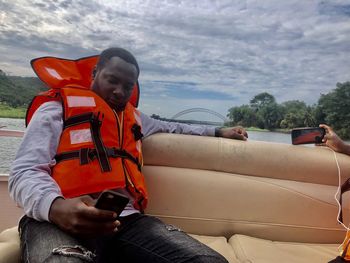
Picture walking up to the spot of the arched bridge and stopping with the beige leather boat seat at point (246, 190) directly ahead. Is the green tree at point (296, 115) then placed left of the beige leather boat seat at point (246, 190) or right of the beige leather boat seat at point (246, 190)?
left

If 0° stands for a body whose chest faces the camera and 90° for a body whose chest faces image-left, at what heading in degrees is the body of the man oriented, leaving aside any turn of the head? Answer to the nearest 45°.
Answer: approximately 315°

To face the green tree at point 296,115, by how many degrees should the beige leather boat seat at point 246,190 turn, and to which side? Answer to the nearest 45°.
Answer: approximately 135° to its left

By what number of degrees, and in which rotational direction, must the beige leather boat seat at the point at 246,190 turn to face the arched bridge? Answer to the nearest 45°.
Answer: approximately 135° to its right

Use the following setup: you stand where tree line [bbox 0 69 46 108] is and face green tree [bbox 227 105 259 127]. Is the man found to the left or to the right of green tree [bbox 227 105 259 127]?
right

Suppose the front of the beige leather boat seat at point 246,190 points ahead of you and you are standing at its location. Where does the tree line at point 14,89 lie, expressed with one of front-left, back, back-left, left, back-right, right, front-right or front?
right

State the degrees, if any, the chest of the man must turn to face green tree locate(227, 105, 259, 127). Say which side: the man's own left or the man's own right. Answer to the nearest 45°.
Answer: approximately 90° to the man's own left

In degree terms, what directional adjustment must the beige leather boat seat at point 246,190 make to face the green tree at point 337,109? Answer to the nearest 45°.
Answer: approximately 135° to its left

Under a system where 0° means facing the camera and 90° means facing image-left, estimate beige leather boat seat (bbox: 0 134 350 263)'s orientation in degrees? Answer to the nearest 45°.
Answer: approximately 0°
